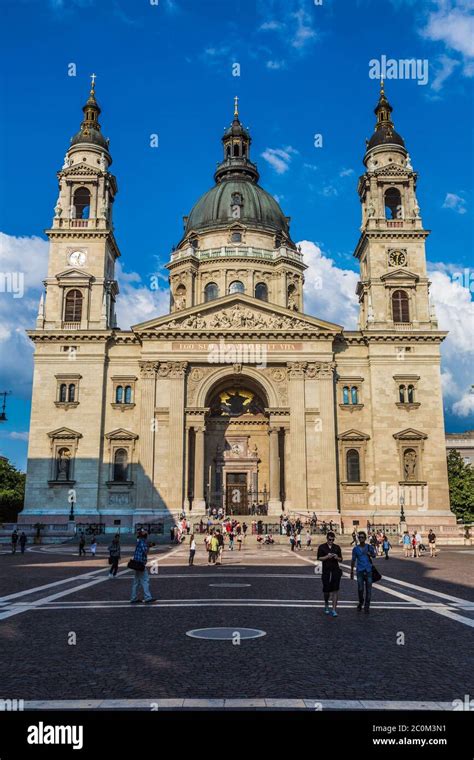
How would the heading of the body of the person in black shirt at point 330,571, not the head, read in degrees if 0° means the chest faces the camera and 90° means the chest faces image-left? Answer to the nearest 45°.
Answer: approximately 0°

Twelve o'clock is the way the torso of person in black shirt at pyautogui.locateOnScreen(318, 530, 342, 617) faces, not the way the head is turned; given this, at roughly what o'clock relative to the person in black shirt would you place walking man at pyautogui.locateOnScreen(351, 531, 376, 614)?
The walking man is roughly at 8 o'clock from the person in black shirt.

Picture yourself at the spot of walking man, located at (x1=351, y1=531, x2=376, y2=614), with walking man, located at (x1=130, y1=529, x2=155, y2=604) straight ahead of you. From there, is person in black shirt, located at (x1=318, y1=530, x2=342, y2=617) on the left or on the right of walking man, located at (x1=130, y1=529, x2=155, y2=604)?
left

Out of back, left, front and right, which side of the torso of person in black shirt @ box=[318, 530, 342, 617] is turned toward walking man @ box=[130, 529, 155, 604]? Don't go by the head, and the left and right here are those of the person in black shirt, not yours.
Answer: right
